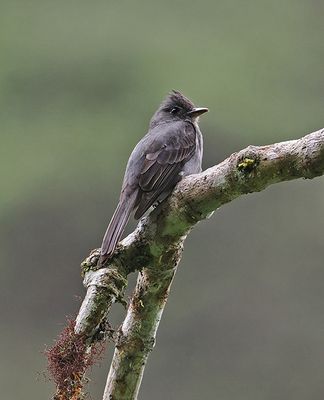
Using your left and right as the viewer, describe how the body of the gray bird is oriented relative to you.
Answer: facing away from the viewer and to the right of the viewer
